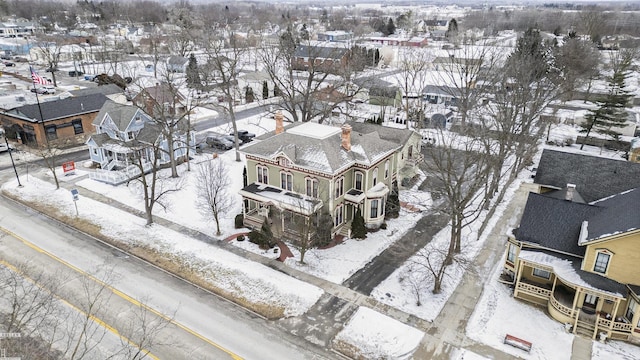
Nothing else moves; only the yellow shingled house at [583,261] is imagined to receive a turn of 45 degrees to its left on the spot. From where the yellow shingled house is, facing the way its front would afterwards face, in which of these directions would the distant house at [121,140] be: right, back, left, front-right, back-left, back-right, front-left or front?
back-right

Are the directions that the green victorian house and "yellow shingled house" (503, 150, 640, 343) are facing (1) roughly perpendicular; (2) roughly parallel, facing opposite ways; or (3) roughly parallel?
roughly parallel

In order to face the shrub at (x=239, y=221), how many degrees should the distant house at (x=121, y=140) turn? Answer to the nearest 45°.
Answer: approximately 90° to its left

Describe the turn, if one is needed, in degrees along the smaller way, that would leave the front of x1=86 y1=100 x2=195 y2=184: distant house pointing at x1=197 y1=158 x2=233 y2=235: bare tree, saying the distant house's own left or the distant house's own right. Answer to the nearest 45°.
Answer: approximately 90° to the distant house's own left

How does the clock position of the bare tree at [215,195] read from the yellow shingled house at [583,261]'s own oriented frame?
The bare tree is roughly at 3 o'clock from the yellow shingled house.

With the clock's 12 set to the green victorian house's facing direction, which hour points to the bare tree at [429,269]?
The bare tree is roughly at 9 o'clock from the green victorian house.

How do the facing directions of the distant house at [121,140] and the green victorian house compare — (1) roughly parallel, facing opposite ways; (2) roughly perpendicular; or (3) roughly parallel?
roughly parallel

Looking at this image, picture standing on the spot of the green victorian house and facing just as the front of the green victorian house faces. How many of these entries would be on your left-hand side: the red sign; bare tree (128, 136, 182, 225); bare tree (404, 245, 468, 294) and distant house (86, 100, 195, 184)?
1

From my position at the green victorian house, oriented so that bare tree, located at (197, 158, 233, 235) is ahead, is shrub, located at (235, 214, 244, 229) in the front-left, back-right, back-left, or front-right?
front-left

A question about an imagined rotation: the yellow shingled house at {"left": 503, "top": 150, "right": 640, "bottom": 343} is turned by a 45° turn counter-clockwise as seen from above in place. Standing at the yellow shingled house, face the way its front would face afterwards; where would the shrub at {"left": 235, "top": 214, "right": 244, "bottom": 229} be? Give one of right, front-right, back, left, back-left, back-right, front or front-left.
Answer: back-right

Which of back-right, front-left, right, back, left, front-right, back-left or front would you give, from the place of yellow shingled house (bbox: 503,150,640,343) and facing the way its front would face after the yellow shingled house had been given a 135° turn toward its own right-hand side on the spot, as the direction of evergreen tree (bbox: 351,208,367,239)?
front-left

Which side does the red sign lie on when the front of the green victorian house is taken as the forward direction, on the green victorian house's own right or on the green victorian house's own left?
on the green victorian house's own right

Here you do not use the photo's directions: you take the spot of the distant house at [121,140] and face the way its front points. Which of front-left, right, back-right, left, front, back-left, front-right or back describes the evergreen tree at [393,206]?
left

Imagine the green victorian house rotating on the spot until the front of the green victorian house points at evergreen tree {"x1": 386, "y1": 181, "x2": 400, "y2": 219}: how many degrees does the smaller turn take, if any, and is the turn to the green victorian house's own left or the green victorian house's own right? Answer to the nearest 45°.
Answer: approximately 135° to the green victorian house's own left

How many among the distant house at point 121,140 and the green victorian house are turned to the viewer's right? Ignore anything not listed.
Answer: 0

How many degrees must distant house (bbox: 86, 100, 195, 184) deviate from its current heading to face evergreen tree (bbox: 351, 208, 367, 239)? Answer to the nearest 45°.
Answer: approximately 90° to its left

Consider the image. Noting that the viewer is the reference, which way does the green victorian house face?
facing the viewer and to the left of the viewer

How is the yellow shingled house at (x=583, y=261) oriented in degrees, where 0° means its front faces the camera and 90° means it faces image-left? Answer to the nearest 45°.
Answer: approximately 0°

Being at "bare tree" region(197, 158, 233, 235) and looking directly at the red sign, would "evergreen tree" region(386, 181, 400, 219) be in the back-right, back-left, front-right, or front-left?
back-right
